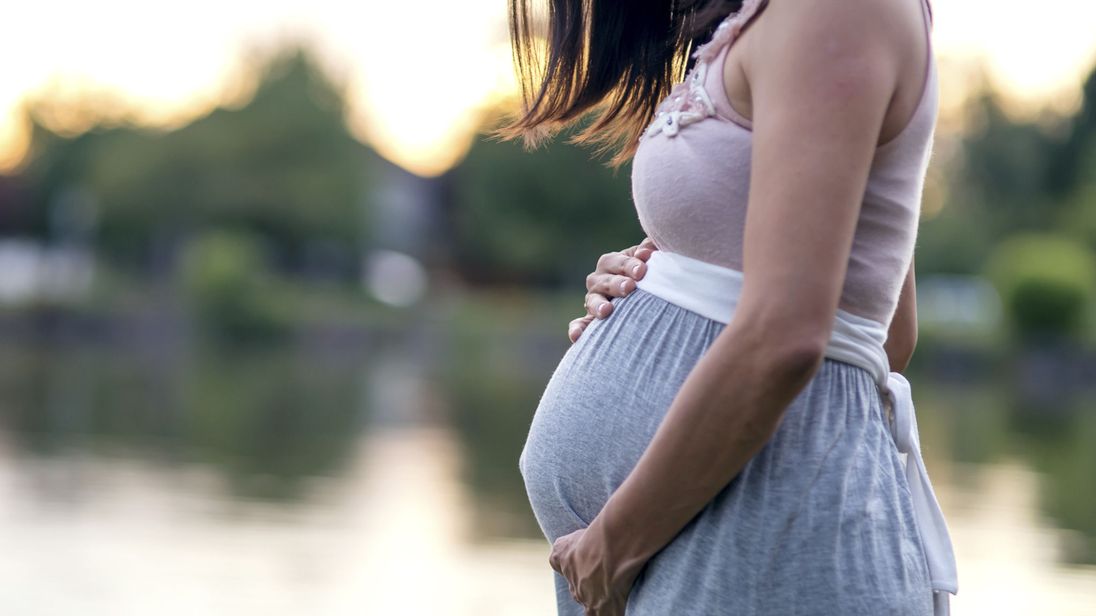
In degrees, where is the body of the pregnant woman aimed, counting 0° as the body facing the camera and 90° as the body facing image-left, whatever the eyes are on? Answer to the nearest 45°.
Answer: approximately 90°
